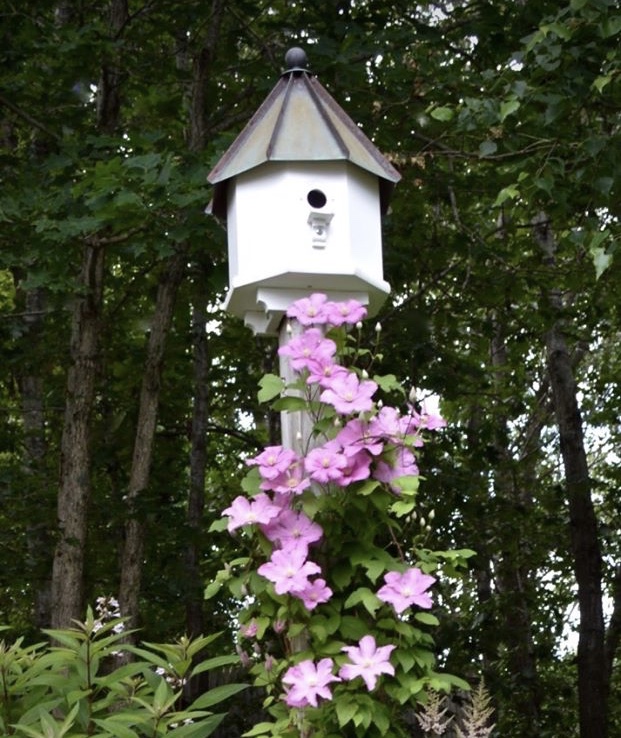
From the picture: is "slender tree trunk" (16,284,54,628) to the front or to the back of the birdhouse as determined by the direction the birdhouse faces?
to the back

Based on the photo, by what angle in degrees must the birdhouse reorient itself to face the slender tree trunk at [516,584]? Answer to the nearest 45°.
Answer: approximately 180°

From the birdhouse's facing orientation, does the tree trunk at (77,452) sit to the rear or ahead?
to the rear

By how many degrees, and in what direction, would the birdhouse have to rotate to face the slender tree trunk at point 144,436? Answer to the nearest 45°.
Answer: approximately 180°

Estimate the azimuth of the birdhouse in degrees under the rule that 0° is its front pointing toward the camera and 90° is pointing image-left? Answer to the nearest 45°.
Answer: approximately 0°

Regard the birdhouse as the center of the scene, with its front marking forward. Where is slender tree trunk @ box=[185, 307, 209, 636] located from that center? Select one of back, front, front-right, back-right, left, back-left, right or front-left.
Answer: back
